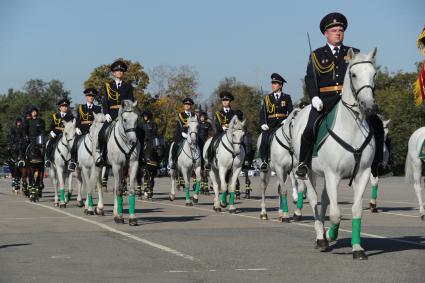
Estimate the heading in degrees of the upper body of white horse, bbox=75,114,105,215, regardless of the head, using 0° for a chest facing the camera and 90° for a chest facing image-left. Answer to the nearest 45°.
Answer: approximately 315°

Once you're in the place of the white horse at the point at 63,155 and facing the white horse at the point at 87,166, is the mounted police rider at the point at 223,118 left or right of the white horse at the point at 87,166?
left

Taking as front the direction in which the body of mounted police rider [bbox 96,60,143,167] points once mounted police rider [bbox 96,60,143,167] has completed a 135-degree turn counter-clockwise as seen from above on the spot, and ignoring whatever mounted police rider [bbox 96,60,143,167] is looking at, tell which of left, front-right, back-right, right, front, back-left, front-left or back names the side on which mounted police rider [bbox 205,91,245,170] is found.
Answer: front

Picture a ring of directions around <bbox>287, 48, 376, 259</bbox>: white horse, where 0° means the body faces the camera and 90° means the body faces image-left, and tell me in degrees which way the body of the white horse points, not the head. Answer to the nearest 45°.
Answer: approximately 315°
